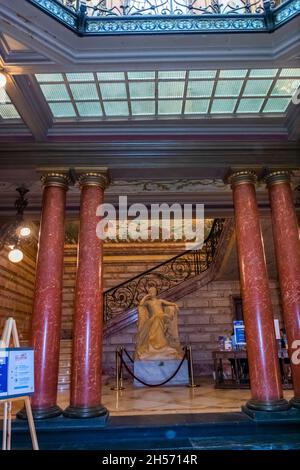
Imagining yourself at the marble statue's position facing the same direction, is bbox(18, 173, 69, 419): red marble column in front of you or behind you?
in front

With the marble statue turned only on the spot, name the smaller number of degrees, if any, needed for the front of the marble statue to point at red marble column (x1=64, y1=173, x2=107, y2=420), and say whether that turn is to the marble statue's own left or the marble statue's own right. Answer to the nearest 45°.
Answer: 0° — it already faces it

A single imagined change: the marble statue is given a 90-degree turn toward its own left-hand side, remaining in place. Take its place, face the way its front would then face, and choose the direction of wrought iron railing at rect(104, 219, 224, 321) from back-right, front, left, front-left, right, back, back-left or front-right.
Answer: left

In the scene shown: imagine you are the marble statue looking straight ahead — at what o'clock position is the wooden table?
The wooden table is roughly at 10 o'clock from the marble statue.

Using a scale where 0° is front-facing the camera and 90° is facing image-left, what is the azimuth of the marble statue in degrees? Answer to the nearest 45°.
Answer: approximately 0°

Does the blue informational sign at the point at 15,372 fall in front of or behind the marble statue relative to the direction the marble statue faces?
in front
